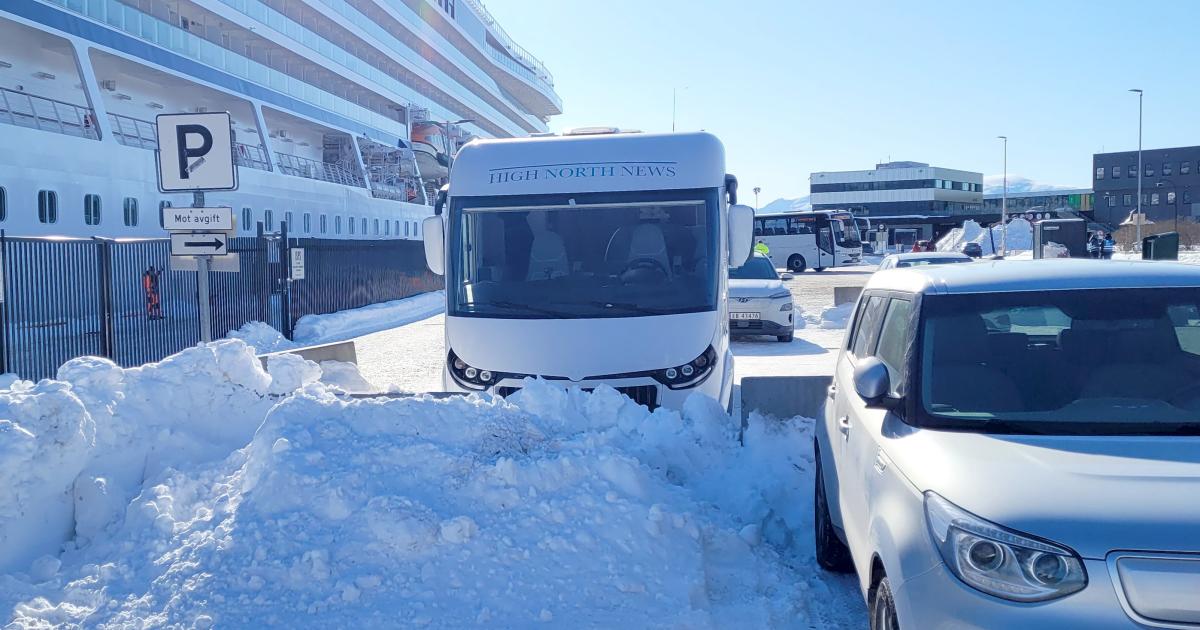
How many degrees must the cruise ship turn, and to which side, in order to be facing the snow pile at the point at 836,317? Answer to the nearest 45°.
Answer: approximately 90° to its right

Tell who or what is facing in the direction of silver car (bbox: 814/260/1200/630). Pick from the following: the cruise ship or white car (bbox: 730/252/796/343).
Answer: white car (bbox: 730/252/796/343)

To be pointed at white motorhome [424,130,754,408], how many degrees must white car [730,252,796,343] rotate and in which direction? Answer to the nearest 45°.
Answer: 0° — it already faces it

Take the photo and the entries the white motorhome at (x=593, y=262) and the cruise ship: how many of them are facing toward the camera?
1

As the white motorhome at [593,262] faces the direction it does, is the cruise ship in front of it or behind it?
behind

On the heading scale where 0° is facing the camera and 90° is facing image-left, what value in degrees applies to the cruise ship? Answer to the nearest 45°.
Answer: approximately 225°

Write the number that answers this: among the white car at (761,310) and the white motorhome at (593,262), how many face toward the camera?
2

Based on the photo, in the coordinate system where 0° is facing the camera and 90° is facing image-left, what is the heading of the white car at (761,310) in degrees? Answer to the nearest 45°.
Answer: approximately 0°

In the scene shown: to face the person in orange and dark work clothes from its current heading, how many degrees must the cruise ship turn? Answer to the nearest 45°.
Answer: approximately 135° to its right

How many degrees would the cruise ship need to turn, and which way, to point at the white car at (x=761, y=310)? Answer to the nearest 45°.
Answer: approximately 90° to its right

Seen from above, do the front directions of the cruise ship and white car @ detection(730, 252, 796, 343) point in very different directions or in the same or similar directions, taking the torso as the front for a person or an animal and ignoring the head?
very different directions

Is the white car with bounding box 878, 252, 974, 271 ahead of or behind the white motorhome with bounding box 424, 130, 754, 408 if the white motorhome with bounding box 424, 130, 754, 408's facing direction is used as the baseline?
behind

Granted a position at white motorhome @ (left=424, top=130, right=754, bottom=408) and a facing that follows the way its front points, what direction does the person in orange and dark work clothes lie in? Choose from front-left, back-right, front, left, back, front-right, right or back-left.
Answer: back-right

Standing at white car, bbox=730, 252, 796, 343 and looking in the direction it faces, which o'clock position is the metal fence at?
The metal fence is roughly at 2 o'clock from the white car.
